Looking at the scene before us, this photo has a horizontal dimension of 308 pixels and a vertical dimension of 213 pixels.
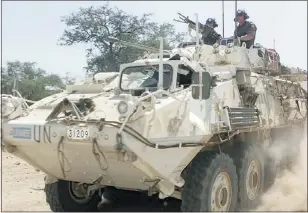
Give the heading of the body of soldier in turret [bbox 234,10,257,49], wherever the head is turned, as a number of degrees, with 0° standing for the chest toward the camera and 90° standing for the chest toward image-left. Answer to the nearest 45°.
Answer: approximately 45°

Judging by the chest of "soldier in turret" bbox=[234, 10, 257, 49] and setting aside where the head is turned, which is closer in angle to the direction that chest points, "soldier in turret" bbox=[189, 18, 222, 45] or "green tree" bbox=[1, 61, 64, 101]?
the soldier in turret

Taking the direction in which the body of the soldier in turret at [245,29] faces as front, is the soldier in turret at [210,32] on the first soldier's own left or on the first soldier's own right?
on the first soldier's own right

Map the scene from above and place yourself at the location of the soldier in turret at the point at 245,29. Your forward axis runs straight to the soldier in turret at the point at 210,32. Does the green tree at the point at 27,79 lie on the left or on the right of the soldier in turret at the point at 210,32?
right

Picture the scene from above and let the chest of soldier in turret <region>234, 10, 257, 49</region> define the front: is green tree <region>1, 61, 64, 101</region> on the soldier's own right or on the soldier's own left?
on the soldier's own right
